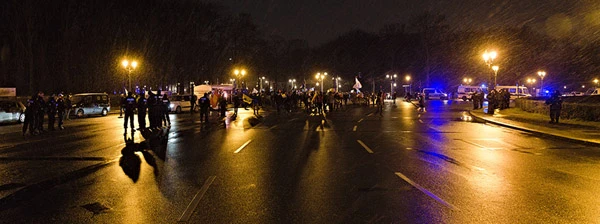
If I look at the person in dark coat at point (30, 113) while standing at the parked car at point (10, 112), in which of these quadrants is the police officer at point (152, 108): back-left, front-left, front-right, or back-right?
front-left
